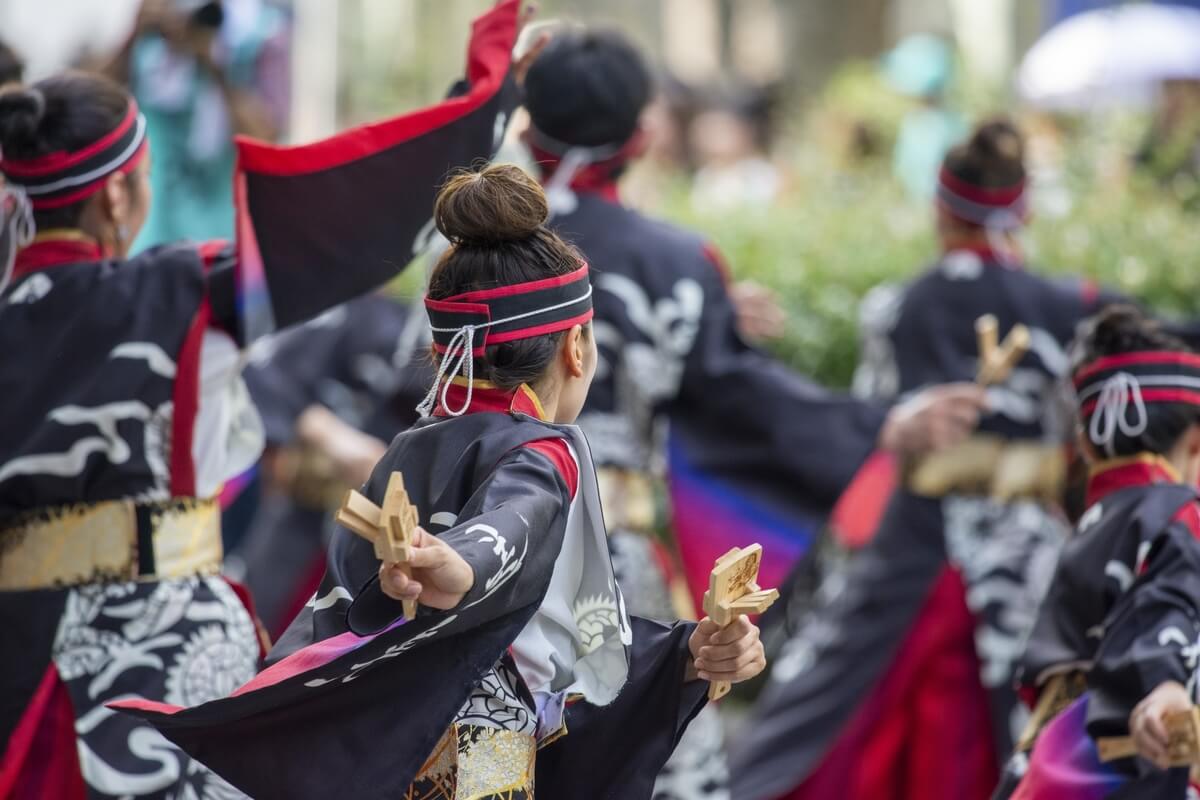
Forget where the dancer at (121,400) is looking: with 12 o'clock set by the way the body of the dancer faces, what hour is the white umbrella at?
The white umbrella is roughly at 12 o'clock from the dancer.

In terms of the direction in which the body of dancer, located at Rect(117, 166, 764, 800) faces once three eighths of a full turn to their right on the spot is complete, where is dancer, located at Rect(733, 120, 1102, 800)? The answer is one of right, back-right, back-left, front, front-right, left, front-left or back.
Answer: back-left

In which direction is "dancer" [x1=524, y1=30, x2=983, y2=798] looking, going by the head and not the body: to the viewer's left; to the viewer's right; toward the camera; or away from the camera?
away from the camera

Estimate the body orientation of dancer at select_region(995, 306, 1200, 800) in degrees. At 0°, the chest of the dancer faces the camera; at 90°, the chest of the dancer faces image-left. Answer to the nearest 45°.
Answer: approximately 225°

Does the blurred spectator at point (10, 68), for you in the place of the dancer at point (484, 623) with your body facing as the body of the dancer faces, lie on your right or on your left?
on your left

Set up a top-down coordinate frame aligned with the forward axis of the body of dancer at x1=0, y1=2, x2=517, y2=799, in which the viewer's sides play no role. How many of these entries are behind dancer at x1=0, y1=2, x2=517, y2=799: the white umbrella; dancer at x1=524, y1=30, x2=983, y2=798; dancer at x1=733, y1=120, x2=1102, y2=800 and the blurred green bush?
0

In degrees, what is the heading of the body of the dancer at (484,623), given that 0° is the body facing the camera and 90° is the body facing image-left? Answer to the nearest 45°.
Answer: approximately 225°

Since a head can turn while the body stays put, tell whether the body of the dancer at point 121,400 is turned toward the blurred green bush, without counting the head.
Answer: yes

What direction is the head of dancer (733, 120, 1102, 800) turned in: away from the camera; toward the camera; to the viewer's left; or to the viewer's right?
away from the camera

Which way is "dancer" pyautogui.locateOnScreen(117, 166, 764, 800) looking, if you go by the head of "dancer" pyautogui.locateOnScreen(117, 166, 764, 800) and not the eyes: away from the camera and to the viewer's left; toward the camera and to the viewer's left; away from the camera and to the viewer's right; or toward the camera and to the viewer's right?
away from the camera and to the viewer's right

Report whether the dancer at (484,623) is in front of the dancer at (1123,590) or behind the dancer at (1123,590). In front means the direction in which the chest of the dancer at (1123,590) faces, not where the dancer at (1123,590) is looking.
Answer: behind

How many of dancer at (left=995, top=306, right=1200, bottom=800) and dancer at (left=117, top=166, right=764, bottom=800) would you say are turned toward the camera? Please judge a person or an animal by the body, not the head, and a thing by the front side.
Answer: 0

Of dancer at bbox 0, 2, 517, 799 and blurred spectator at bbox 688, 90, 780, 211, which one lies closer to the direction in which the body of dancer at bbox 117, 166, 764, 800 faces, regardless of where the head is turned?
the blurred spectator

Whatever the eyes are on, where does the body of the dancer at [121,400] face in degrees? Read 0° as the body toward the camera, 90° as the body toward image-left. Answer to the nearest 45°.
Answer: approximately 225°

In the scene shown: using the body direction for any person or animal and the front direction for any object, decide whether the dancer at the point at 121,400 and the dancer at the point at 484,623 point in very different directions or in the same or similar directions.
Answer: same or similar directions

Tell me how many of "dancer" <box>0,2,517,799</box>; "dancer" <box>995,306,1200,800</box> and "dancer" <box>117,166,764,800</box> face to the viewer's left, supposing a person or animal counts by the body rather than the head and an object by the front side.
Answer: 0

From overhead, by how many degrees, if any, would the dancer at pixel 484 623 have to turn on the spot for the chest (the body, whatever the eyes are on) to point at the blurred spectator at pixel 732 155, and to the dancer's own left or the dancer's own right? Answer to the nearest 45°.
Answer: approximately 45° to the dancer's own left

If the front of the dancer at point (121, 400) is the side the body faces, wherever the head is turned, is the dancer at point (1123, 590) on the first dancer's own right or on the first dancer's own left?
on the first dancer's own right
